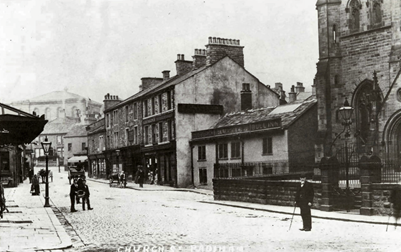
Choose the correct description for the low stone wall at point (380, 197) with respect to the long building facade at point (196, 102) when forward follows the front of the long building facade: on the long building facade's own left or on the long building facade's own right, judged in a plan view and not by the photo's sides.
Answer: on the long building facade's own left

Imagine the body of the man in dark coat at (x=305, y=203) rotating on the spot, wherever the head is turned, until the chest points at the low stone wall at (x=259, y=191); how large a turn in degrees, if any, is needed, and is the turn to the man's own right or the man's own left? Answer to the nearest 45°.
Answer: approximately 135° to the man's own right

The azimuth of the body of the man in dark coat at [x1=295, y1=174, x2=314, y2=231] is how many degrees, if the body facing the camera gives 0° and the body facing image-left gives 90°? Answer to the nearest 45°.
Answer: approximately 45°

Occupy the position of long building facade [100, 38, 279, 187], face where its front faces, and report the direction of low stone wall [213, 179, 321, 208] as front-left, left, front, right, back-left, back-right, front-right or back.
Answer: front-left
